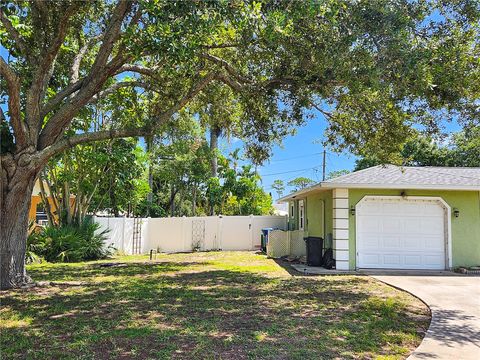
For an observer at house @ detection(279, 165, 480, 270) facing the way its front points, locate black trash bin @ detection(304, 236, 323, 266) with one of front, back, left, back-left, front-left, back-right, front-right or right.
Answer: right

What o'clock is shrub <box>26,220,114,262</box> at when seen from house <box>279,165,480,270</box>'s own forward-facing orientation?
The shrub is roughly at 3 o'clock from the house.

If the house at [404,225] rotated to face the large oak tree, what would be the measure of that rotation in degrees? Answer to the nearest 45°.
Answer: approximately 45° to its right

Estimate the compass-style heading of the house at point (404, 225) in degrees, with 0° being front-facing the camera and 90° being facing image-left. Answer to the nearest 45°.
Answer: approximately 0°

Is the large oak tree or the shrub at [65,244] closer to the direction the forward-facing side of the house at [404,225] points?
the large oak tree

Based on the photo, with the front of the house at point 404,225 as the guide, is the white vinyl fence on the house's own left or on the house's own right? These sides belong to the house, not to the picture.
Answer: on the house's own right
